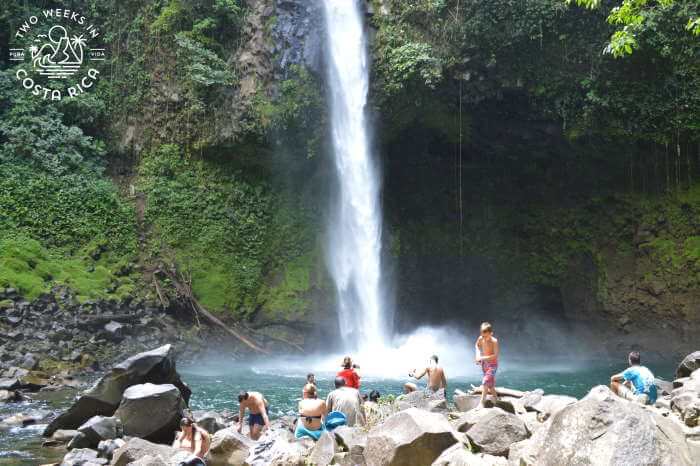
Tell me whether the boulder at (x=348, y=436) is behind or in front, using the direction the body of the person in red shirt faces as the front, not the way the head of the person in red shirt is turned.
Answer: behind

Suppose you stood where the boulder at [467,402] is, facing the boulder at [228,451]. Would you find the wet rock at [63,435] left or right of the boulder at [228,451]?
right

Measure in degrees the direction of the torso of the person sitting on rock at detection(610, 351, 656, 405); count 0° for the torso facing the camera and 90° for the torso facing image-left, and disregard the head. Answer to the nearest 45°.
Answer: approximately 135°

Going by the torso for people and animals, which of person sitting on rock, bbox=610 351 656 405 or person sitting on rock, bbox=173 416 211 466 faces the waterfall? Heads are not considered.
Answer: person sitting on rock, bbox=610 351 656 405

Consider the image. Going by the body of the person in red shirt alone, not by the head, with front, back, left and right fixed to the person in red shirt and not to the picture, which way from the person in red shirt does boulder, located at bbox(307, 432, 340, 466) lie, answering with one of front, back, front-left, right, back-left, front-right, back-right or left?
back

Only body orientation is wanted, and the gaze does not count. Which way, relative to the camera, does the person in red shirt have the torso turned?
away from the camera

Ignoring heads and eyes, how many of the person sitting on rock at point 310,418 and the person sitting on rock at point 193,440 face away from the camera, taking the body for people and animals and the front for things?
1
